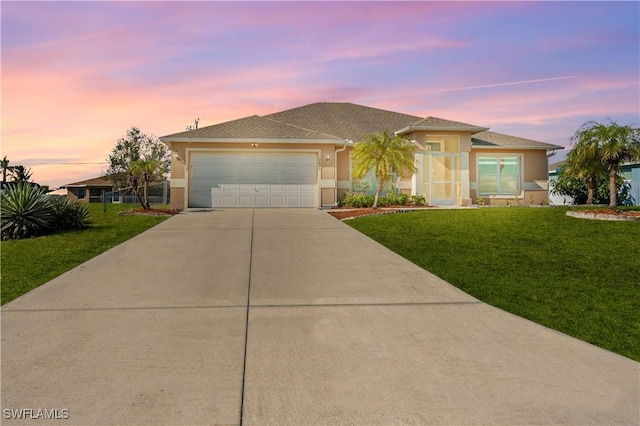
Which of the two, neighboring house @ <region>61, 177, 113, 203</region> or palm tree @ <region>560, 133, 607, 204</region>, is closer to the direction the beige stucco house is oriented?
the palm tree

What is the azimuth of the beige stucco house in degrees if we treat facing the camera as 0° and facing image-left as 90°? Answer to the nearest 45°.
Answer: approximately 0°

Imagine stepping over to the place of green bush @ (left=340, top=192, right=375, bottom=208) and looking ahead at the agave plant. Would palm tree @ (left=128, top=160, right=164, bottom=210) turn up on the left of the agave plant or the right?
right

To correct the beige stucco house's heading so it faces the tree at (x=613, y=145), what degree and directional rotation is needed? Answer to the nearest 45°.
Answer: approximately 45° to its left

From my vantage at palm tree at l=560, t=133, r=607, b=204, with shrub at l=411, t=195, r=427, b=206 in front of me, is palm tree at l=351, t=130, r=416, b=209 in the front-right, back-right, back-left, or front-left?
front-left

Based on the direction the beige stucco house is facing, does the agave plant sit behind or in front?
in front

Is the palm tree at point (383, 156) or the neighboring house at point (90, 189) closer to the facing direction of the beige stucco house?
the palm tree

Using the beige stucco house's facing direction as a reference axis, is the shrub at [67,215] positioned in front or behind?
in front

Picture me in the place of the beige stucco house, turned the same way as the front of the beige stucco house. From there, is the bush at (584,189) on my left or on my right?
on my left

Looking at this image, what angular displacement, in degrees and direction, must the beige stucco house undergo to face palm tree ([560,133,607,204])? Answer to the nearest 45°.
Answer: approximately 45° to its left

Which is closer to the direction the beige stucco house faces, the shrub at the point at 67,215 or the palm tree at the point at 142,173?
the shrub

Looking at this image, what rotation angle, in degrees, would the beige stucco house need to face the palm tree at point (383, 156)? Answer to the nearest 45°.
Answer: approximately 45° to its left

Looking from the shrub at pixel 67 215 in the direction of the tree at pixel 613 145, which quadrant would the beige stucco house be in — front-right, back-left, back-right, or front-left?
front-left
